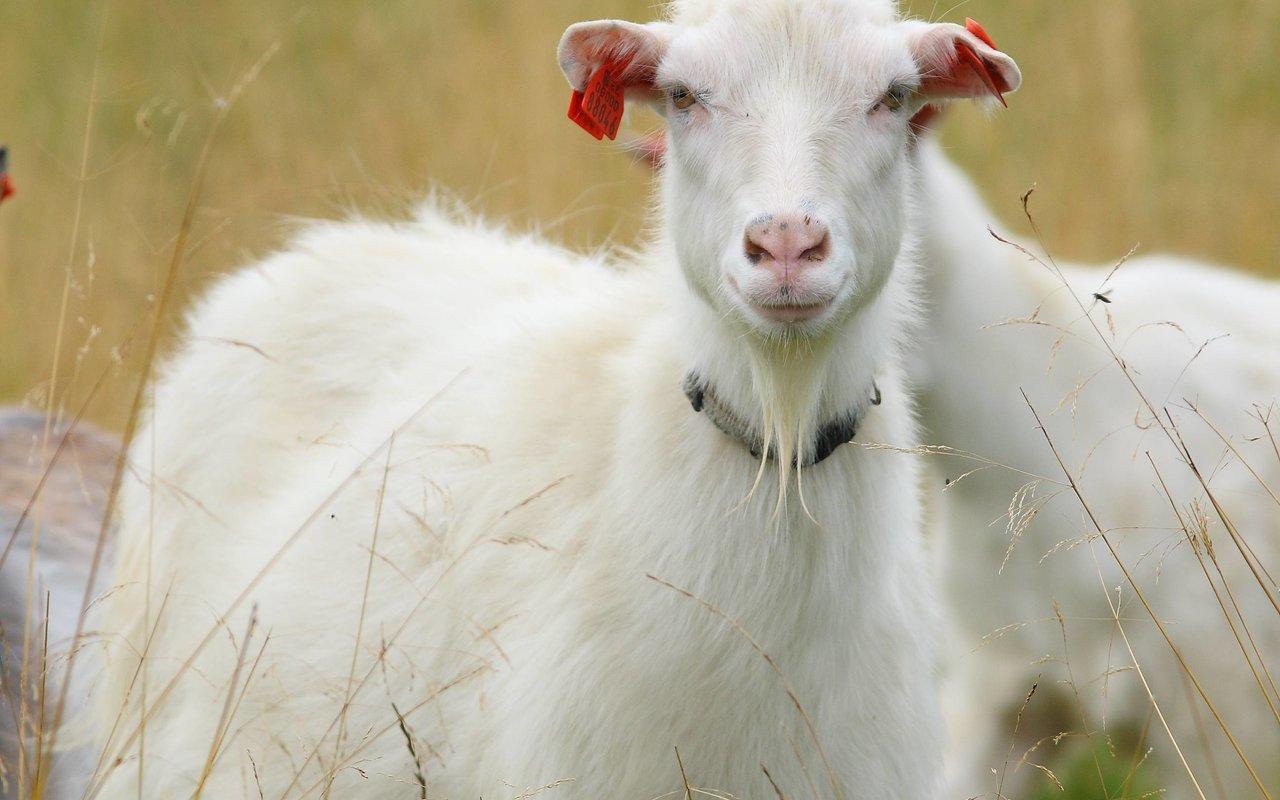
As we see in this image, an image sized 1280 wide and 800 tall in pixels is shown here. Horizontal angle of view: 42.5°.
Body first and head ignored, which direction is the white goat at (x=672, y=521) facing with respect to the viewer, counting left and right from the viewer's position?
facing the viewer and to the right of the viewer

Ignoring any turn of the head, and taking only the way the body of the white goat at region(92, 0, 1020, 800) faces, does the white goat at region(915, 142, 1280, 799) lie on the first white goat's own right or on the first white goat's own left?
on the first white goat's own left
